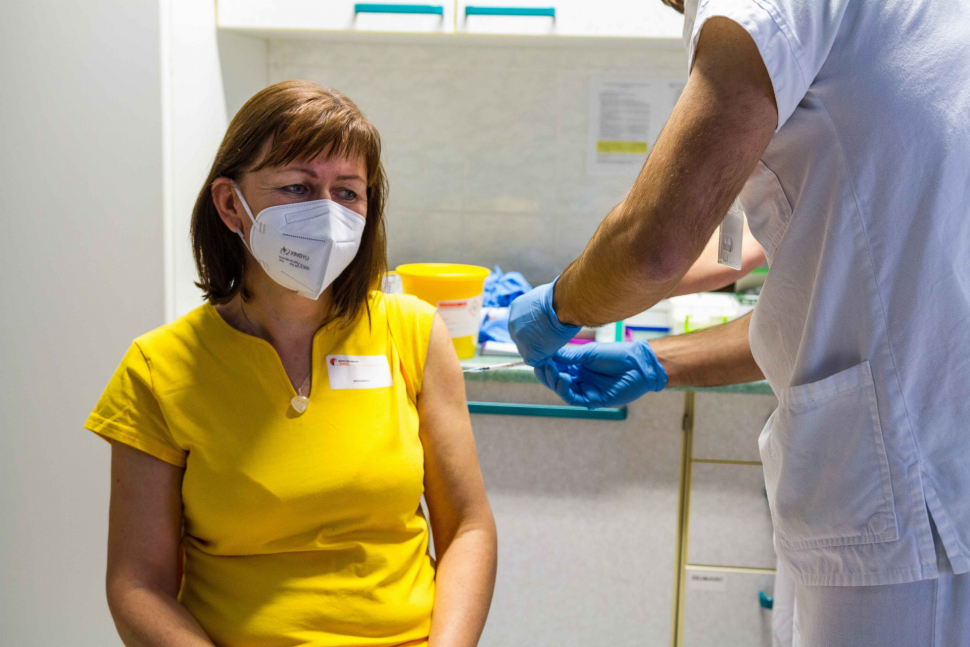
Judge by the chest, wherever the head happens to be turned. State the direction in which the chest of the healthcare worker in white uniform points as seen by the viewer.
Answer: to the viewer's left

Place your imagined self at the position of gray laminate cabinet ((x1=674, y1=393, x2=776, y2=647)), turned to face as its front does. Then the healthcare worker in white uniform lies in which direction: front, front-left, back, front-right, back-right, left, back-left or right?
front

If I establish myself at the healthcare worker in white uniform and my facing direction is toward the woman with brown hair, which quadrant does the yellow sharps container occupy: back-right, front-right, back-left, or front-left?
front-right

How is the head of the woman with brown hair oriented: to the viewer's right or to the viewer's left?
to the viewer's right

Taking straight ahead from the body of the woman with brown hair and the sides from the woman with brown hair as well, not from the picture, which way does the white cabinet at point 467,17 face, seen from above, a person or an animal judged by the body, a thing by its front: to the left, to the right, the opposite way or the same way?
the same way

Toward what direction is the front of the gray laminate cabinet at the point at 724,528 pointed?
toward the camera

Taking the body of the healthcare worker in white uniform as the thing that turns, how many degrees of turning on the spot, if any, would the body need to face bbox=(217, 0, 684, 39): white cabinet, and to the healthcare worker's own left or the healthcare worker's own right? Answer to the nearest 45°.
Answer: approximately 45° to the healthcare worker's own right

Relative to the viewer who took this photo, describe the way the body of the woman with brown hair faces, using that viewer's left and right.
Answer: facing the viewer

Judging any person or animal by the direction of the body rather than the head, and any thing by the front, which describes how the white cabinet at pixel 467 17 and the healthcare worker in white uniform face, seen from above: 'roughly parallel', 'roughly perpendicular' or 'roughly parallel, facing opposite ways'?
roughly perpendicular

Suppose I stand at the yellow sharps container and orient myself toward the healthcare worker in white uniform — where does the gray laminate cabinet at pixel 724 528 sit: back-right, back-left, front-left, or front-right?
front-left

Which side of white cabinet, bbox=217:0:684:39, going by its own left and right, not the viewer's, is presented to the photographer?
front
